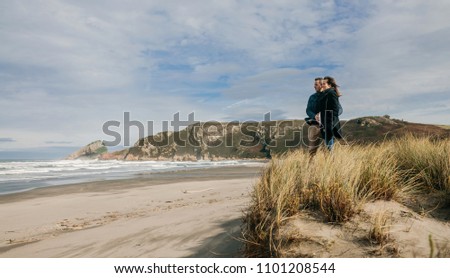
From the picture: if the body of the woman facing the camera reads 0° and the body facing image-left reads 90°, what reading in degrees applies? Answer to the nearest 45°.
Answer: approximately 90°
